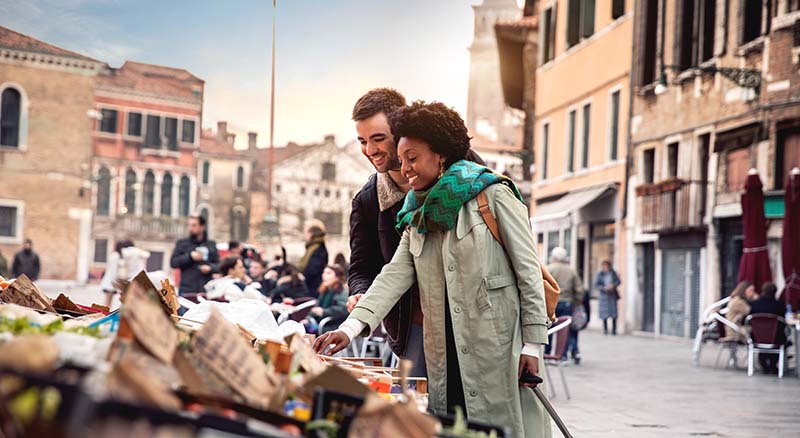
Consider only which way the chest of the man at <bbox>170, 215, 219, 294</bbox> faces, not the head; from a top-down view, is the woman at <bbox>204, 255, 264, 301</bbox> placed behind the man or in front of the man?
in front

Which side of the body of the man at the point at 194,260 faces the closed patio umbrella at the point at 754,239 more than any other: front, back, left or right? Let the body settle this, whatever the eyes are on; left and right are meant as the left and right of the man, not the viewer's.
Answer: left

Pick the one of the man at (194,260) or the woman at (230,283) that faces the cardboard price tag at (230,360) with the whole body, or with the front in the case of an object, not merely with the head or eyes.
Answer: the man

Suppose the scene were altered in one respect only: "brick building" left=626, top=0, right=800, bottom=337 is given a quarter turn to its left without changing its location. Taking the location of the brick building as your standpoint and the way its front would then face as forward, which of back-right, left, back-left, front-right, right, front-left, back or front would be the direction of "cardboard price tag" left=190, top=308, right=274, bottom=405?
front-right

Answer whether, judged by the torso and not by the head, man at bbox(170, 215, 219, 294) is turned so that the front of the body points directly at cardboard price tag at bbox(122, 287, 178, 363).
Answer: yes

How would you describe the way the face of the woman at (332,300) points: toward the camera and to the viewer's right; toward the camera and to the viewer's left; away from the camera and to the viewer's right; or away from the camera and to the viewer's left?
toward the camera and to the viewer's left

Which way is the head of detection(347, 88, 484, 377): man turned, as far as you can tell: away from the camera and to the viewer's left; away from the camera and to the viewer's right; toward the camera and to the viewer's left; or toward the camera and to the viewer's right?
toward the camera and to the viewer's left

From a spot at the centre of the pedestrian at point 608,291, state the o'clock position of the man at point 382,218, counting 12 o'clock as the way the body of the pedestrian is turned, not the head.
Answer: The man is roughly at 12 o'clock from the pedestrian.

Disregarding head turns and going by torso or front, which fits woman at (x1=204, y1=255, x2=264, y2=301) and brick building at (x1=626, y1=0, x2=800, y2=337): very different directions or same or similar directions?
very different directions

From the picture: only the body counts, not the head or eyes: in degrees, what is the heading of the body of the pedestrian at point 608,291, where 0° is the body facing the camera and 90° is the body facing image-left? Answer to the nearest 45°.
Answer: approximately 0°
